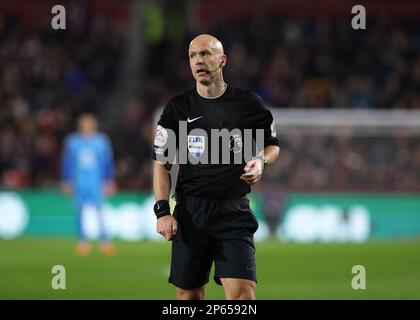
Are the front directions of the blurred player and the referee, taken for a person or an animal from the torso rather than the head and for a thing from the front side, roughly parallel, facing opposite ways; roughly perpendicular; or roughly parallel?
roughly parallel

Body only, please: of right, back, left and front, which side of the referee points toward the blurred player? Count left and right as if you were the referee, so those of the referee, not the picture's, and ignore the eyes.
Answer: back

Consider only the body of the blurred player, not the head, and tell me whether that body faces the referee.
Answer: yes

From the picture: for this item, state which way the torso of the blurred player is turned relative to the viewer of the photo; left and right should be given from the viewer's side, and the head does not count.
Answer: facing the viewer

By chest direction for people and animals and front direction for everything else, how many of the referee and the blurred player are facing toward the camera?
2

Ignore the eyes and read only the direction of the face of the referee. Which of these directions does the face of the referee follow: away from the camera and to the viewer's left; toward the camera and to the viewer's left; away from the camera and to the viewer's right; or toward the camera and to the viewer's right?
toward the camera and to the viewer's left

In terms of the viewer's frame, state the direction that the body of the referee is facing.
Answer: toward the camera
